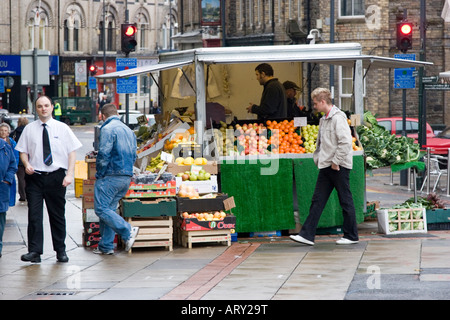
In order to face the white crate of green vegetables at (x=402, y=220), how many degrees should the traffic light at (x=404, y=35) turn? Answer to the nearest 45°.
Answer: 0° — it already faces it

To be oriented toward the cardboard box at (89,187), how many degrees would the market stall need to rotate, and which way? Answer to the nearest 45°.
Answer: approximately 90° to its right

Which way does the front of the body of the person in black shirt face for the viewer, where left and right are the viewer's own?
facing to the left of the viewer

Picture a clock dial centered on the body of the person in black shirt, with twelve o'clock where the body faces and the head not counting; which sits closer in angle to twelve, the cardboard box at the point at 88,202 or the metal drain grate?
the cardboard box

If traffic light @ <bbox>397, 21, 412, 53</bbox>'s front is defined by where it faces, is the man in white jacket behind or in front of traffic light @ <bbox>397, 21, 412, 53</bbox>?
in front

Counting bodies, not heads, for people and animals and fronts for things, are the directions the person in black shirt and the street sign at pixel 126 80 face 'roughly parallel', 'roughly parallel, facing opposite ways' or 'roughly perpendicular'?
roughly perpendicular

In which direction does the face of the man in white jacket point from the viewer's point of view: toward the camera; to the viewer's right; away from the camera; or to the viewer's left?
to the viewer's left

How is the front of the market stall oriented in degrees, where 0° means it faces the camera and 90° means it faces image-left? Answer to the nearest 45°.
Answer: approximately 0°

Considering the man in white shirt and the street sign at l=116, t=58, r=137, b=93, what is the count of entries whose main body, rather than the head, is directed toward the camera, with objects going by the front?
2

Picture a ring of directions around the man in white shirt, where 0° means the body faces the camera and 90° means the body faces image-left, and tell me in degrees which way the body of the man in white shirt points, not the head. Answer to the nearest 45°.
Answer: approximately 0°

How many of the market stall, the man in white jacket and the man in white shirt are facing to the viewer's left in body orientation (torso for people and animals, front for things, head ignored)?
1
